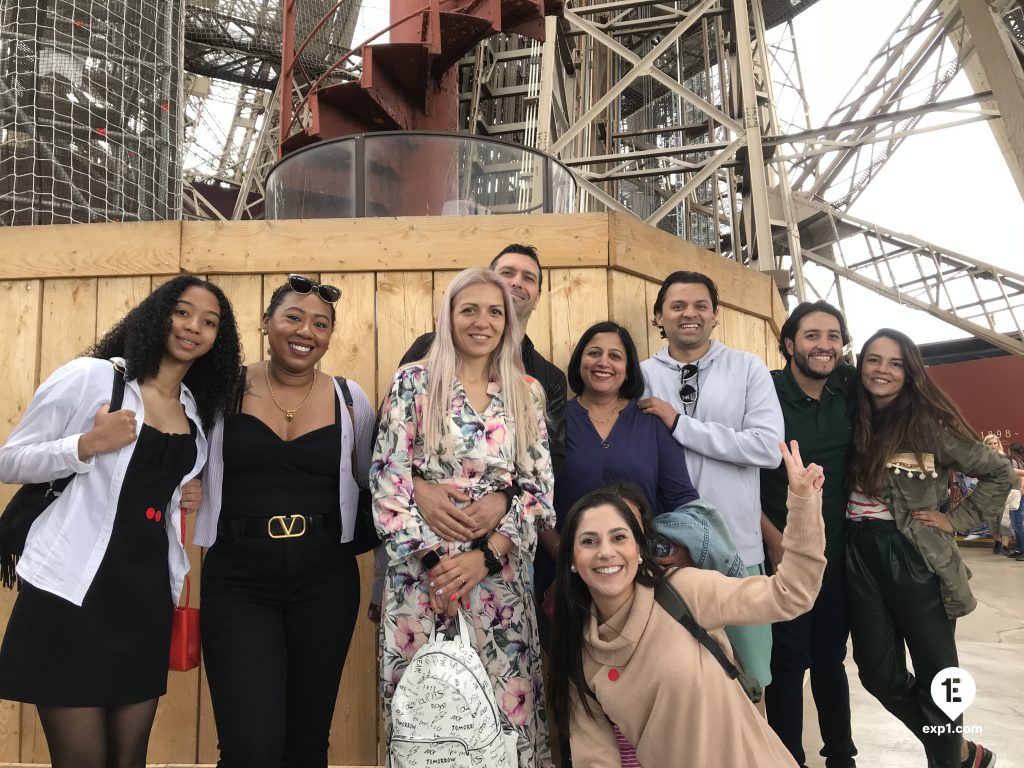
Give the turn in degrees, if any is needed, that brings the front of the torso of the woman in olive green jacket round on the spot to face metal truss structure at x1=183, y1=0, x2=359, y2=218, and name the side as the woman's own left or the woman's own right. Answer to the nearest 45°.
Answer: approximately 90° to the woman's own right

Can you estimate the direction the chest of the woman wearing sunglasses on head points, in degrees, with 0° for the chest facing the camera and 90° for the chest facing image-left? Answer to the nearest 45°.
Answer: approximately 0°

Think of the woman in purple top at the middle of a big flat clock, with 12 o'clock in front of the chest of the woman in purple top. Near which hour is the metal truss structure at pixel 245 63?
The metal truss structure is roughly at 5 o'clock from the woman in purple top.

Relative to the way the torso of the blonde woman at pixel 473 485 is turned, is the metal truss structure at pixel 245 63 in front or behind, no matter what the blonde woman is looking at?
behind

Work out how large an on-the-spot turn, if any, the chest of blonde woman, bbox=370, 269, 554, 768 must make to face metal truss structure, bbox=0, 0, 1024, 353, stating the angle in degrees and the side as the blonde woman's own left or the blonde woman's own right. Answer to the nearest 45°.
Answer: approximately 180°

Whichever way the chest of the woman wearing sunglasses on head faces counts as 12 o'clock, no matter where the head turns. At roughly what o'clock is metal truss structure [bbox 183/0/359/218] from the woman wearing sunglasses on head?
The metal truss structure is roughly at 6 o'clock from the woman wearing sunglasses on head.

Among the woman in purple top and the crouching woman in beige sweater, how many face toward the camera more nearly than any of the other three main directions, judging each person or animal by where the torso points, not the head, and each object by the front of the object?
2

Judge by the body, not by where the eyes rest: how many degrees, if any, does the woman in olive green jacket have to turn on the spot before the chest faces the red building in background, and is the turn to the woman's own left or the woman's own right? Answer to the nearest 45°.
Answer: approximately 135° to the woman's own right

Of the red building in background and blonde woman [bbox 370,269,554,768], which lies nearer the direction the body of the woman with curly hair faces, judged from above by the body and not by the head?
the blonde woman
